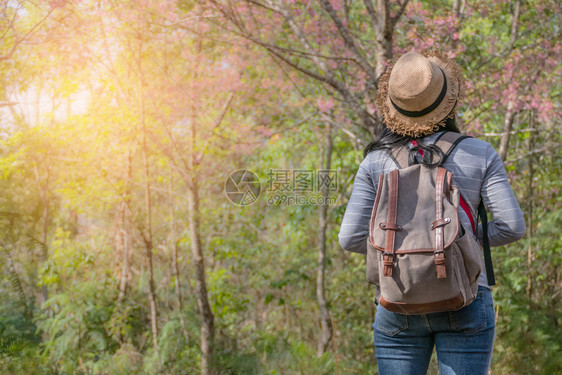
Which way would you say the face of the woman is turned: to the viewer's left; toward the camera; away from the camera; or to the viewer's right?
away from the camera

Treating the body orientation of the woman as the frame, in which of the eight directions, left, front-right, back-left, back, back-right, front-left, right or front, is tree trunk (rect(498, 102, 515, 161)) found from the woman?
front

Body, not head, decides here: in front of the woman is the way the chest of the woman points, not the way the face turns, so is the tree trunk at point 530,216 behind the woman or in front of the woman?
in front

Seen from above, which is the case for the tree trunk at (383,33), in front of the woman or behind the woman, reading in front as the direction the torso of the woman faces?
in front

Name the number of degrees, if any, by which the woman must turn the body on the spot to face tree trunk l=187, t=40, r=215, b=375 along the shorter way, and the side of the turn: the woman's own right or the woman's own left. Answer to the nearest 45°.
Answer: approximately 45° to the woman's own left

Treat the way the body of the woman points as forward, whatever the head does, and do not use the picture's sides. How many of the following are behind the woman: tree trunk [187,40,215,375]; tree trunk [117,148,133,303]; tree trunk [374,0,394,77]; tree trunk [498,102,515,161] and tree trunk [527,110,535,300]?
0

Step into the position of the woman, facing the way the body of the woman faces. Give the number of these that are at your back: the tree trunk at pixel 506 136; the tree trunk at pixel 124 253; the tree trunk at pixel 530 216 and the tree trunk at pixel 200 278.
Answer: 0

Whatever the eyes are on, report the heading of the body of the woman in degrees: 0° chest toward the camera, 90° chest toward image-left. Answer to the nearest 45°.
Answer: approximately 180°

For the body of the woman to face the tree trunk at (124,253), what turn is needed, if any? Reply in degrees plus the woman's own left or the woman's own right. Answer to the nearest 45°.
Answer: approximately 45° to the woman's own left
